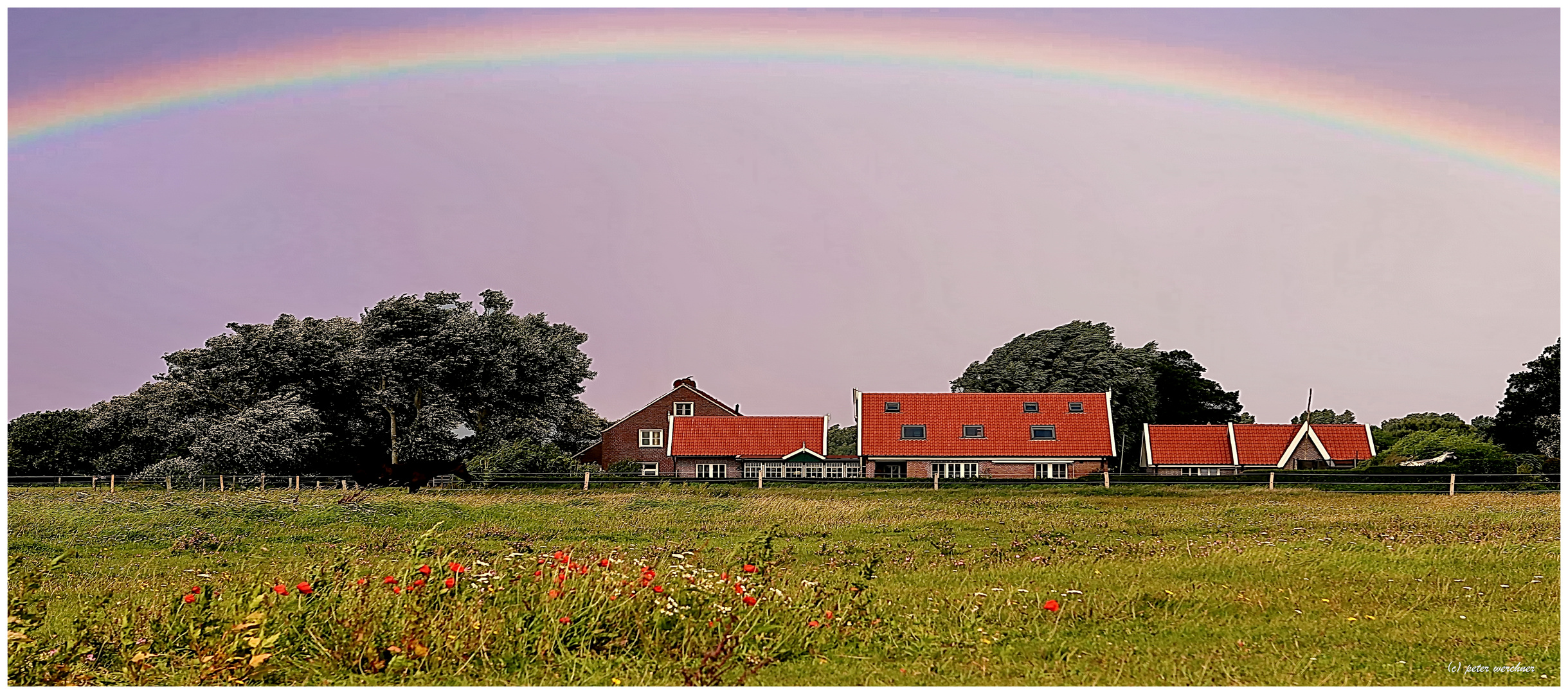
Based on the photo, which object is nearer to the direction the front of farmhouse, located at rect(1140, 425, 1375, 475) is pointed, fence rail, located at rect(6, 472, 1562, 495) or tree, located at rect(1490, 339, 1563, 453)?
the fence rail

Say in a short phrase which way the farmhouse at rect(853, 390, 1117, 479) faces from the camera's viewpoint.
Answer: facing the viewer

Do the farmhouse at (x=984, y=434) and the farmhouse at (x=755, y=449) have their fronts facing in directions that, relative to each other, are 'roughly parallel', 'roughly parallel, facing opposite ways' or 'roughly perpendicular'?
roughly parallel

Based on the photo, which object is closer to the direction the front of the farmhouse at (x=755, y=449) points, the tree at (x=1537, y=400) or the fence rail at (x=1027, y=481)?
the fence rail

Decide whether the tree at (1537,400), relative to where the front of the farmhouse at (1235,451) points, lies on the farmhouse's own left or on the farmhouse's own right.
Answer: on the farmhouse's own left

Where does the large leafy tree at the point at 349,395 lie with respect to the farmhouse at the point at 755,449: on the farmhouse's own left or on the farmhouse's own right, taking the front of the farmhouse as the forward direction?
on the farmhouse's own right

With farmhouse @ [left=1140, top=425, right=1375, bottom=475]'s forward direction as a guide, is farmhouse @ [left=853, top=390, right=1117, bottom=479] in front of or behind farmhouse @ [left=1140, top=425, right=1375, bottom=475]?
in front

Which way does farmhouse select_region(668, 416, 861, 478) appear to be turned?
toward the camera

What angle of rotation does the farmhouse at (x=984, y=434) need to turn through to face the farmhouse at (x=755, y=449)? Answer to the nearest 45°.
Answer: approximately 90° to its right

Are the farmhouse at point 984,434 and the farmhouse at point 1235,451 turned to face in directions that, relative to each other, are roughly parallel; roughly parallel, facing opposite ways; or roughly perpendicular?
roughly parallel

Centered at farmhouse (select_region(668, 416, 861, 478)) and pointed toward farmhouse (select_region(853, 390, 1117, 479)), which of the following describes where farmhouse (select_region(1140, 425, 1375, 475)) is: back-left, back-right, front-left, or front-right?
front-left

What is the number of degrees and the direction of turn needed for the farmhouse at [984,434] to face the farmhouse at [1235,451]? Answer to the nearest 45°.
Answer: approximately 135° to its left

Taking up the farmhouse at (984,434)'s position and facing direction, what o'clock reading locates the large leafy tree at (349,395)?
The large leafy tree is roughly at 2 o'clock from the farmhouse.

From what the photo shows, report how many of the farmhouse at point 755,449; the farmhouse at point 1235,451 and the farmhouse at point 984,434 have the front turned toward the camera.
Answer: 3
